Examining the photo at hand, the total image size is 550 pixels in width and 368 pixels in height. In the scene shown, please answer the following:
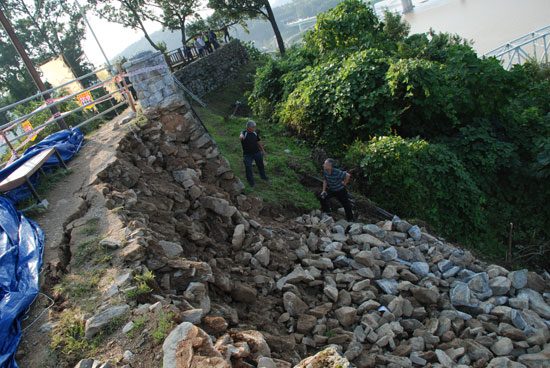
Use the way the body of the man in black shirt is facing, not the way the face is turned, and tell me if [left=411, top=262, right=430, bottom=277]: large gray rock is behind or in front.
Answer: in front

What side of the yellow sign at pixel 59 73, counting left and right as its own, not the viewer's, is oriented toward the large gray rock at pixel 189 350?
front

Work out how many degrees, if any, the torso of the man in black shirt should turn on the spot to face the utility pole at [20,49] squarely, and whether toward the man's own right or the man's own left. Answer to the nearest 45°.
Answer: approximately 135° to the man's own right

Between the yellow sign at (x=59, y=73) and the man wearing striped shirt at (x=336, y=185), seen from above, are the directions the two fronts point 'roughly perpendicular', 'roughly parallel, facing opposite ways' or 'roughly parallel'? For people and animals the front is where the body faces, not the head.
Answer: roughly perpendicular

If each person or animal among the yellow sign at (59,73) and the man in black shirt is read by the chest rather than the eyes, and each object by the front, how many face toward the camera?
2

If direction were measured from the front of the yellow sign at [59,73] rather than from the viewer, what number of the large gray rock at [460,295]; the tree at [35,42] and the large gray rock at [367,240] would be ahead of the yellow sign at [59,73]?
2

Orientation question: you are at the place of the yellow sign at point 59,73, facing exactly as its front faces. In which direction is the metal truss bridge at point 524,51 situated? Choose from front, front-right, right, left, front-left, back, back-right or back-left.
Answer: left

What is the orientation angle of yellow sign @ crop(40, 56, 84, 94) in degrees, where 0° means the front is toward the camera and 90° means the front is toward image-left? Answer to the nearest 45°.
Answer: approximately 0°

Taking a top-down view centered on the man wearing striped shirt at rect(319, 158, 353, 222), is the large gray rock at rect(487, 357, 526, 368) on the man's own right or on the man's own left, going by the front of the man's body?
on the man's own left
